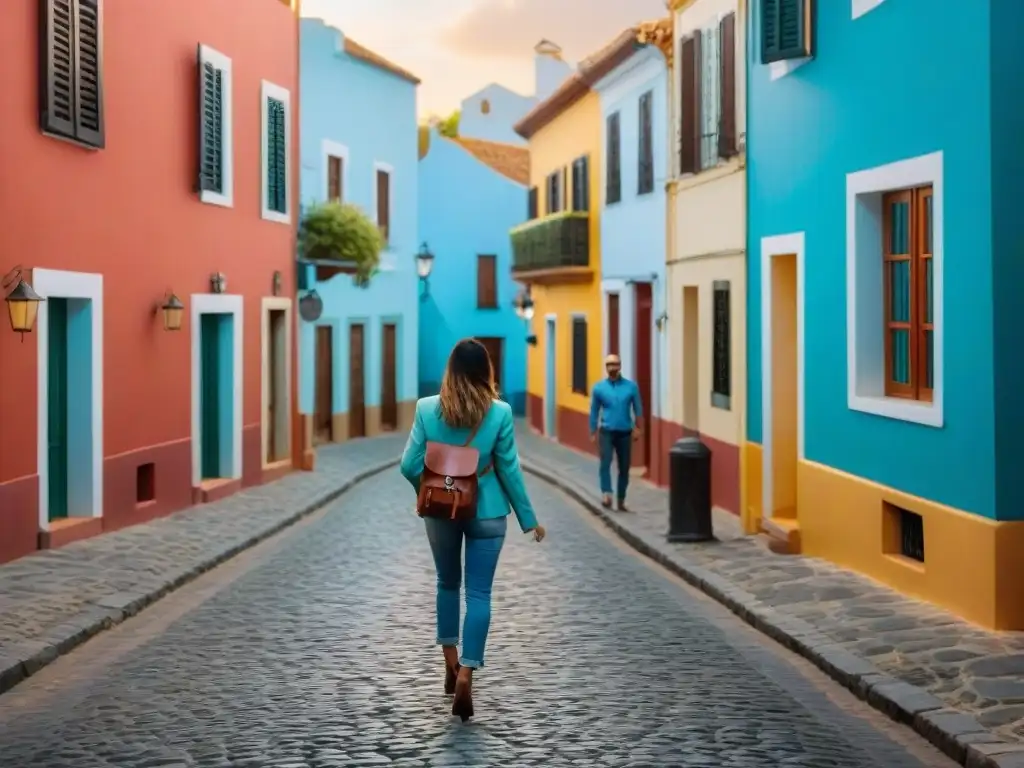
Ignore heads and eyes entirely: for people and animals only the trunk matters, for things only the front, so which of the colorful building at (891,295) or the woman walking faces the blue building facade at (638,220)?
the woman walking

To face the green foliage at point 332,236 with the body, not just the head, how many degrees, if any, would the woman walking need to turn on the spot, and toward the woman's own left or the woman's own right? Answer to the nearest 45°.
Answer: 0° — they already face it

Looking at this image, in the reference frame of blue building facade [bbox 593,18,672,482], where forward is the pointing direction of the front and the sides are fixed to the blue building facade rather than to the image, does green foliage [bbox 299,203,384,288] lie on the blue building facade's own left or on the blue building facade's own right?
on the blue building facade's own right

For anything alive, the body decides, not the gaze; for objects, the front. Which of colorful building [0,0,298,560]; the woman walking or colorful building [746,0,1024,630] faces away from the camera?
the woman walking

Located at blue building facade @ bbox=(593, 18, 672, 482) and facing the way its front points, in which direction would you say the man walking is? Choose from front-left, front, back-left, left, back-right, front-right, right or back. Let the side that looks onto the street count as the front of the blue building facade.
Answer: front-left

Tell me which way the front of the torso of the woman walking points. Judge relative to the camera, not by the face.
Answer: away from the camera

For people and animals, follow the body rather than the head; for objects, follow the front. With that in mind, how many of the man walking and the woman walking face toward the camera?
1

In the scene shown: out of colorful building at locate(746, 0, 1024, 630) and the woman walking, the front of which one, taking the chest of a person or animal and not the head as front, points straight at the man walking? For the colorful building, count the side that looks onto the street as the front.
the woman walking

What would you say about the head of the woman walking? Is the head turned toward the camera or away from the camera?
away from the camera

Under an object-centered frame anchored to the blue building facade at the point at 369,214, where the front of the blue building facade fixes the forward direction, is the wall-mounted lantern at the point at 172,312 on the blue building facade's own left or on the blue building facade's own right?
on the blue building facade's own right

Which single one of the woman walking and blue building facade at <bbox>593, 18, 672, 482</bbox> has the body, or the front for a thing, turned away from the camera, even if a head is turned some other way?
the woman walking

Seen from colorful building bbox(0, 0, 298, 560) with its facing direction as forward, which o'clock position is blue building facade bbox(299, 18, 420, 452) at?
The blue building facade is roughly at 8 o'clock from the colorful building.

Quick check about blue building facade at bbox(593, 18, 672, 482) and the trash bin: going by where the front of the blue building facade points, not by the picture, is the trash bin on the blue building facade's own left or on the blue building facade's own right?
on the blue building facade's own left
